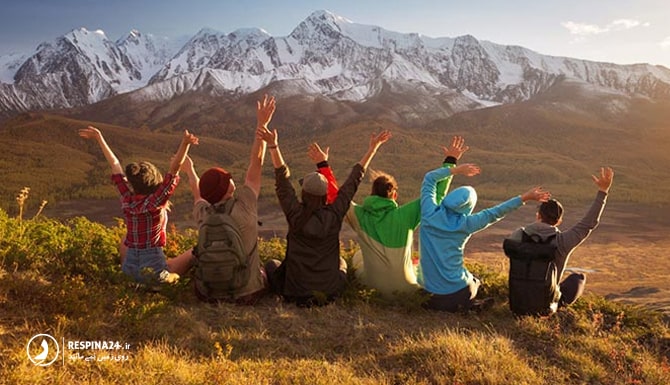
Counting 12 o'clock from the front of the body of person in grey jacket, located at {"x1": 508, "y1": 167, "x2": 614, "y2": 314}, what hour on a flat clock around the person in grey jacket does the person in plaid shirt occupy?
The person in plaid shirt is roughly at 8 o'clock from the person in grey jacket.

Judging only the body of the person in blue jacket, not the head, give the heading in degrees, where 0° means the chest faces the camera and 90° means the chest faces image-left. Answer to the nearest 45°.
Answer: approximately 225°

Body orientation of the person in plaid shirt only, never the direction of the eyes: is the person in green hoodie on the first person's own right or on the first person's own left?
on the first person's own right

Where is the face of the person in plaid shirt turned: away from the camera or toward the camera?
away from the camera

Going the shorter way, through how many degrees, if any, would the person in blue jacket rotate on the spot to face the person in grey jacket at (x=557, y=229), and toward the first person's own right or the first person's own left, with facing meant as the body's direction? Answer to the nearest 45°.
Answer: approximately 45° to the first person's own right

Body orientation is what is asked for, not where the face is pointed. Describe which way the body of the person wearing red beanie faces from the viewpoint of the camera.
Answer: away from the camera

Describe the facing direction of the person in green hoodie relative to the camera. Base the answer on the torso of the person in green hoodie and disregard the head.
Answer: away from the camera

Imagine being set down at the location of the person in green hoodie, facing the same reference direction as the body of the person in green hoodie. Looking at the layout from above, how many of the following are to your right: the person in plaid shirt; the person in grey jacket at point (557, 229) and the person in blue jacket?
2

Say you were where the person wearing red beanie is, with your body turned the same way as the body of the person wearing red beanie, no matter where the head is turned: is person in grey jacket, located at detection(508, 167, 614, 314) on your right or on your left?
on your right

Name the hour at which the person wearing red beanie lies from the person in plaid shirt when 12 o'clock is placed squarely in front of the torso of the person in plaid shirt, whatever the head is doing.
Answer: The person wearing red beanie is roughly at 4 o'clock from the person in plaid shirt.

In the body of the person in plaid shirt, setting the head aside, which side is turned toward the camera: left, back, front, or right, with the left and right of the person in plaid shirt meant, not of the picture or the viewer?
back

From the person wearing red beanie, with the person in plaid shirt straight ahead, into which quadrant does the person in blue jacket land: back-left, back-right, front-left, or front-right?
back-right

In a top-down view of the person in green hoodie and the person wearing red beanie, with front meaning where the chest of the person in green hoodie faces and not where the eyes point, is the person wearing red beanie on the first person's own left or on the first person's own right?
on the first person's own left

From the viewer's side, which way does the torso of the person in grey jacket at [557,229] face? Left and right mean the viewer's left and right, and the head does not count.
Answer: facing away from the viewer
